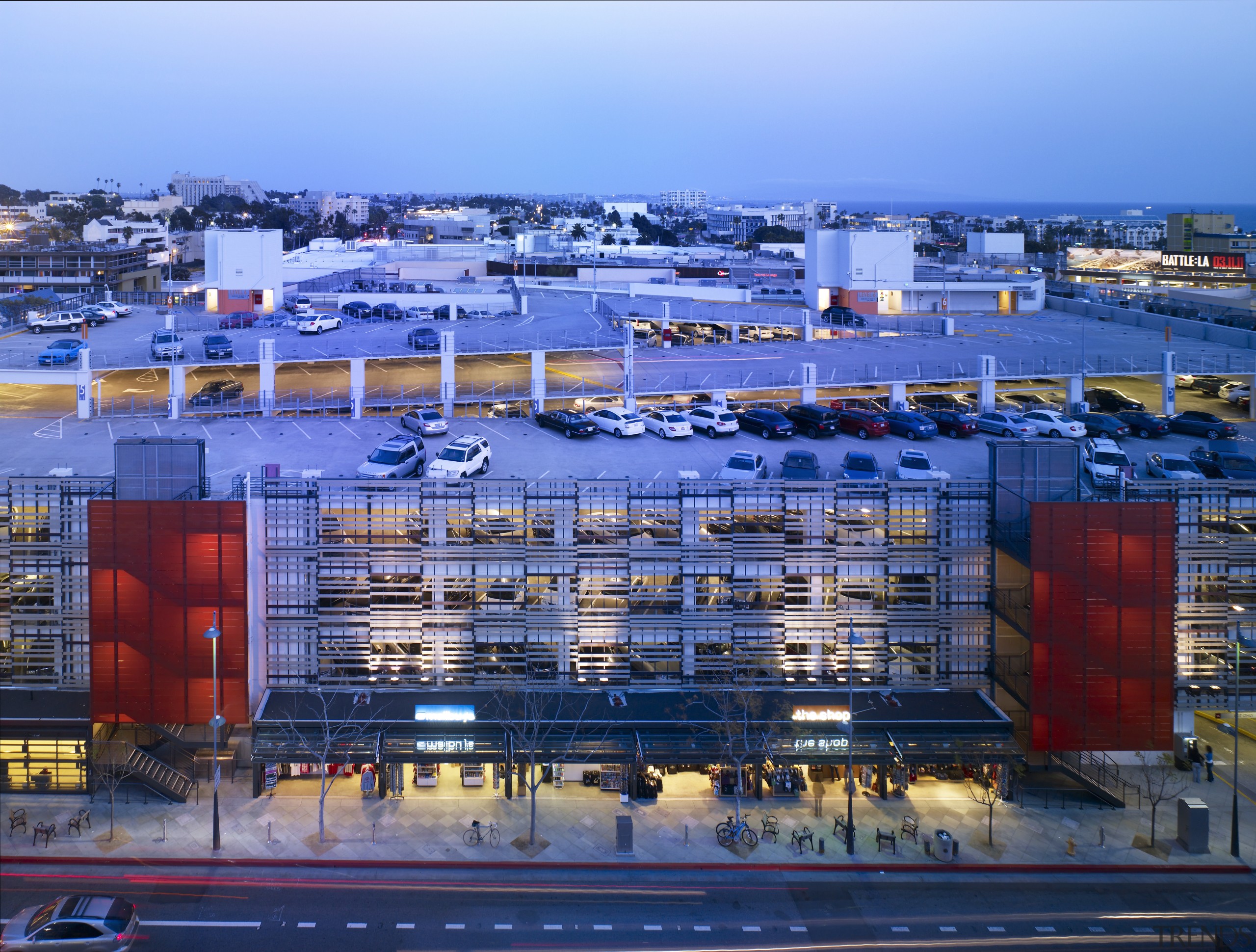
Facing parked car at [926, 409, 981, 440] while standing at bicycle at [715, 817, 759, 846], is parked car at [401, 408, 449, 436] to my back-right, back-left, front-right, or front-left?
front-left

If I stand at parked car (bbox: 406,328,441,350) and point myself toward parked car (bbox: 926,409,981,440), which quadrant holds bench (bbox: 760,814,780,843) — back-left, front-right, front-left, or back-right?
front-right

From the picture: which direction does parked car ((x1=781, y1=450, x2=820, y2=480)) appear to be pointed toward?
toward the camera

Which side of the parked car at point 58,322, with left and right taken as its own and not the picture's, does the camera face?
left

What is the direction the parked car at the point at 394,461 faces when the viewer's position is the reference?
facing the viewer and to the left of the viewer

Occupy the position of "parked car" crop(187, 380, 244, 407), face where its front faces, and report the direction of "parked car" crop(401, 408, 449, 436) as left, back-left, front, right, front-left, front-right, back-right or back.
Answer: left

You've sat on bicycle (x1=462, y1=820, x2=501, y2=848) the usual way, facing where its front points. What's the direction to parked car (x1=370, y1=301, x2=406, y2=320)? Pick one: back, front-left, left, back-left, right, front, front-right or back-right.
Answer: left
